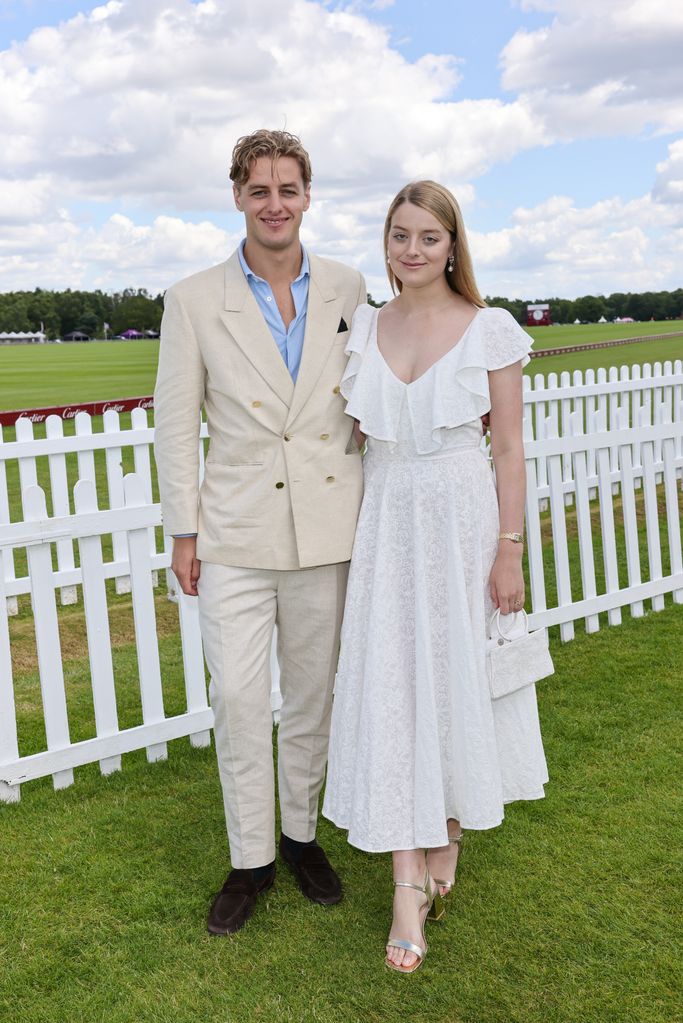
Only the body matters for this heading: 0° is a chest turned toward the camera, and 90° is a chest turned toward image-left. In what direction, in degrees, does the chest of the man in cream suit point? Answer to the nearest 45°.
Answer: approximately 0°

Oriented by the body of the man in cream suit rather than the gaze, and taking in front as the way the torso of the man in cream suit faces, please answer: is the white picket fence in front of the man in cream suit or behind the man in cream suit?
behind
